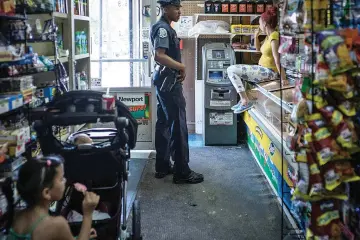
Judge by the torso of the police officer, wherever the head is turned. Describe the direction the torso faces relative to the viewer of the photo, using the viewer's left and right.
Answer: facing to the right of the viewer

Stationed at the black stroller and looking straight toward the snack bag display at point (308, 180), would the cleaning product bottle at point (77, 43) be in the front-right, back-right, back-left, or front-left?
back-left

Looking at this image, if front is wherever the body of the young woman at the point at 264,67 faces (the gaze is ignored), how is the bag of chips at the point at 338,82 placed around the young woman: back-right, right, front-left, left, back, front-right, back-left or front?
left

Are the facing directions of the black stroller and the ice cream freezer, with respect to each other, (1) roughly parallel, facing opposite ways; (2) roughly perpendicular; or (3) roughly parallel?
roughly perpendicular

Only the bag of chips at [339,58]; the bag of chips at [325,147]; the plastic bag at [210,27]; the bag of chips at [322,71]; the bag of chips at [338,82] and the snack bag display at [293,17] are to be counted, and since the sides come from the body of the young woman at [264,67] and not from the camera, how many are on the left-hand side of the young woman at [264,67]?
5

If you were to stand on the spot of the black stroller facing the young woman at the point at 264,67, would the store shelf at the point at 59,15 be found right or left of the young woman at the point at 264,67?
left

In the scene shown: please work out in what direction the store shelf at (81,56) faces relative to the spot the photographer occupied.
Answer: facing the viewer and to the right of the viewer

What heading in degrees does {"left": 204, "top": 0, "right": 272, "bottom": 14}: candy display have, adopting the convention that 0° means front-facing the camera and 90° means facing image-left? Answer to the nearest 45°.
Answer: approximately 0°

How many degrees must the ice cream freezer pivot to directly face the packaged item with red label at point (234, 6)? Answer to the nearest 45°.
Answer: approximately 90° to its right

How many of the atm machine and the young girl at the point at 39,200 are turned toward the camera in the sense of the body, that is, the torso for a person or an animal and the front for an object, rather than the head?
1

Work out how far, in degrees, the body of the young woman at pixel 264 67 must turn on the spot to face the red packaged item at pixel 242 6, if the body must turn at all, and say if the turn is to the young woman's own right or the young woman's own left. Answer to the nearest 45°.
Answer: approximately 90° to the young woman's own right

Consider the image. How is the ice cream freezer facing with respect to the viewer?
to the viewer's left

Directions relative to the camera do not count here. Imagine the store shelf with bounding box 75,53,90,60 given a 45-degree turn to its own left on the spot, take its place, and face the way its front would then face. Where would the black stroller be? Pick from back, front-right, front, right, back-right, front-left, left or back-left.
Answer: right
